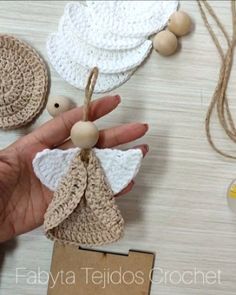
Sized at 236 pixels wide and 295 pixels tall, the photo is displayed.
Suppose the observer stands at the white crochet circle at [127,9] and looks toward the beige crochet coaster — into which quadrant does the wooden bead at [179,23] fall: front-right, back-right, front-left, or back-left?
back-left

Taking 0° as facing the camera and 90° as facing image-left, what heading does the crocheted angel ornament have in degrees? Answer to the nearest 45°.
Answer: approximately 0°
